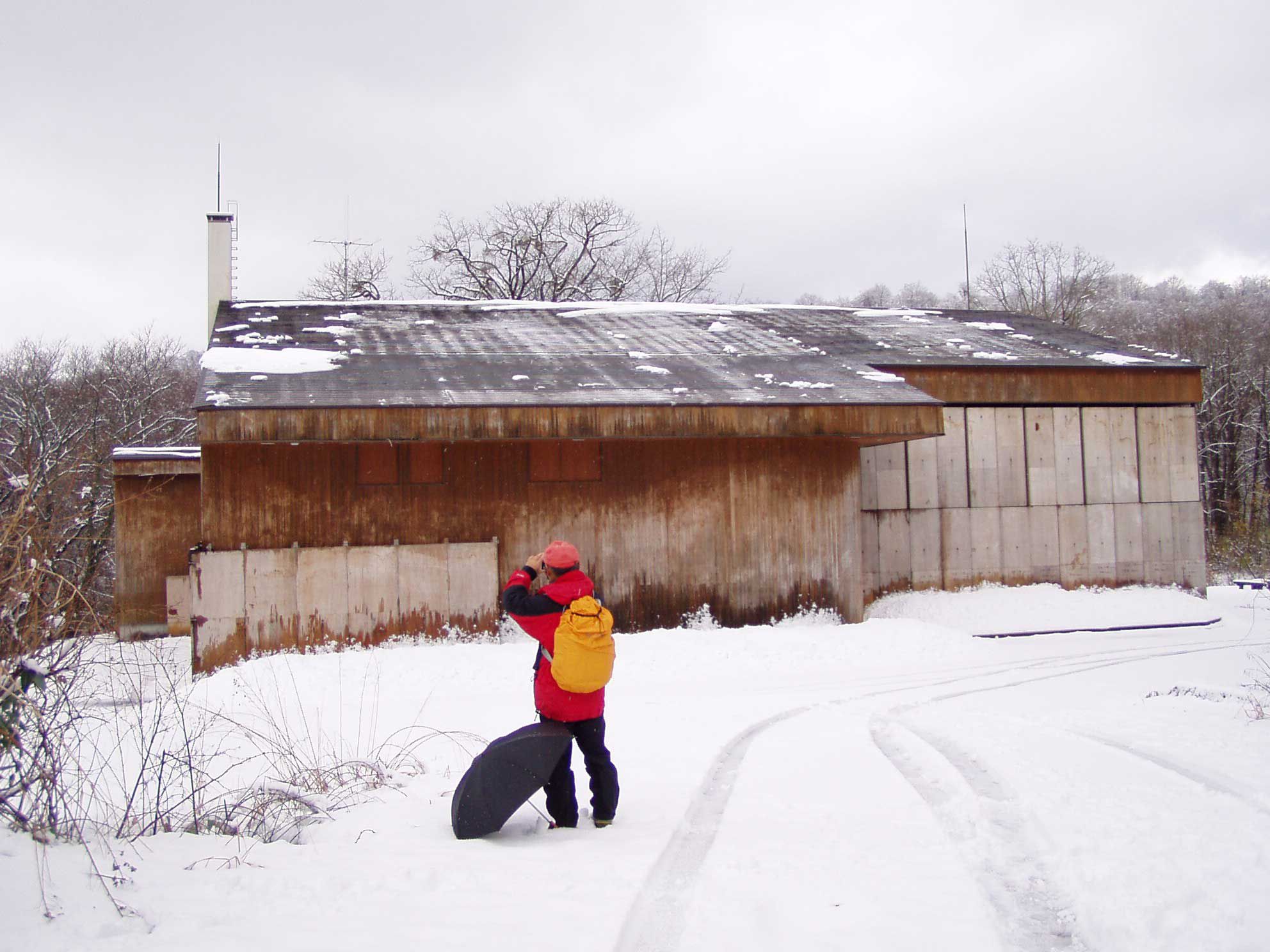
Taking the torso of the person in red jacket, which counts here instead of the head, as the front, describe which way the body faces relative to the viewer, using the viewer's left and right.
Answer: facing away from the viewer and to the left of the viewer

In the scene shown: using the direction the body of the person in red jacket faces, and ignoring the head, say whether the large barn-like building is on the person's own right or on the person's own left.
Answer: on the person's own right

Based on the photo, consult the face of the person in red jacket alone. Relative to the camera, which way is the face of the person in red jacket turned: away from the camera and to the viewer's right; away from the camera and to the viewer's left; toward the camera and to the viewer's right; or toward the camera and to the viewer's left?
away from the camera and to the viewer's left
